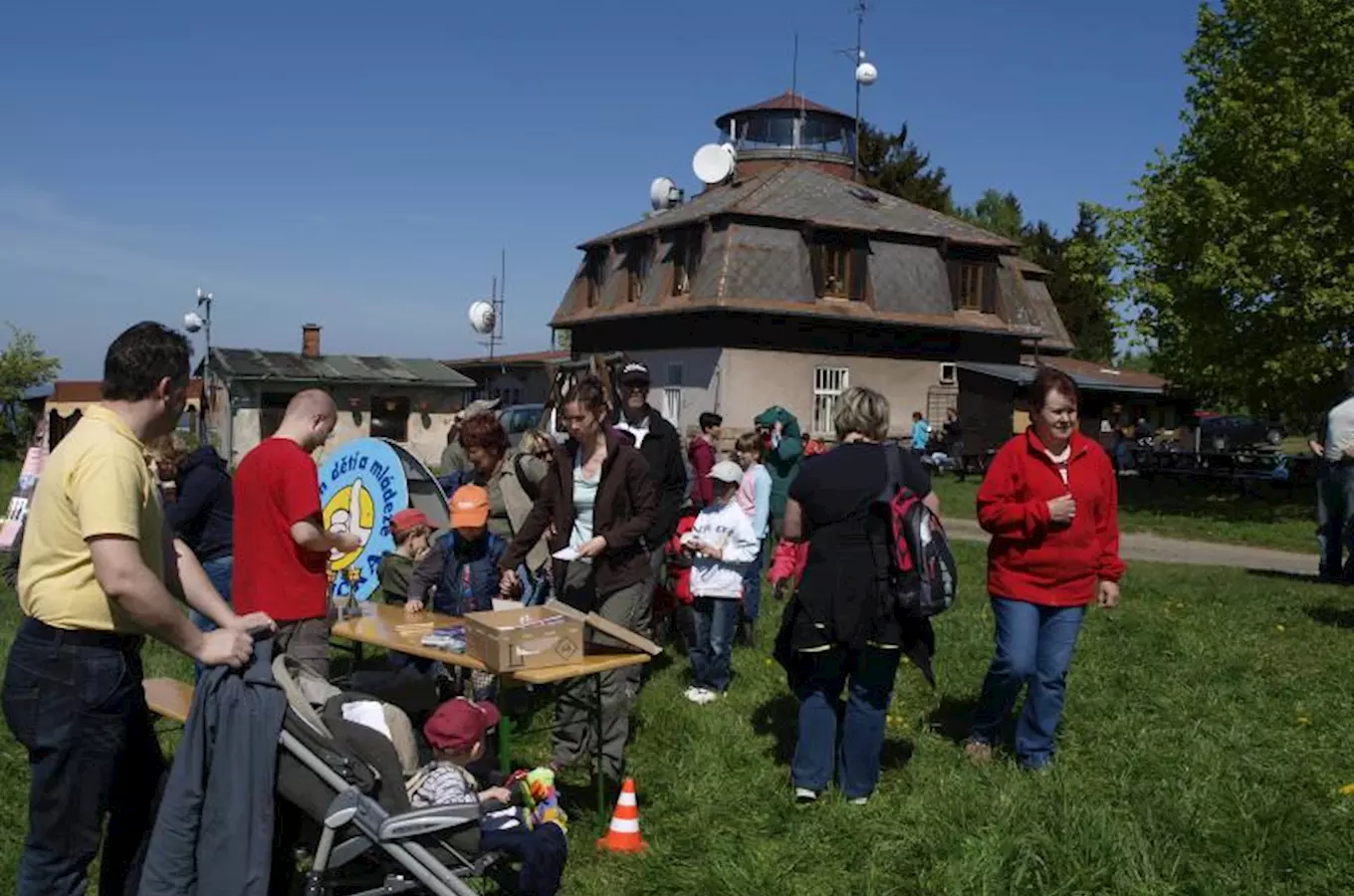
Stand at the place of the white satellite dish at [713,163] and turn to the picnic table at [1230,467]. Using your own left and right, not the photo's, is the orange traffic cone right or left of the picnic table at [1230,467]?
right

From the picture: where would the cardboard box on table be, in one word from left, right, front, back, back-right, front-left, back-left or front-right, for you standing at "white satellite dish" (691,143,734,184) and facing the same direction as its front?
front-left

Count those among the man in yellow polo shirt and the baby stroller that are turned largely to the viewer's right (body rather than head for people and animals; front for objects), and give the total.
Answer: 2

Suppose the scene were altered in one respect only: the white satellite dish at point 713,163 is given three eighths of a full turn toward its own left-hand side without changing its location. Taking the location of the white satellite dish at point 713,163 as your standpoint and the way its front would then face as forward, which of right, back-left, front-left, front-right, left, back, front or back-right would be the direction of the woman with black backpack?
right

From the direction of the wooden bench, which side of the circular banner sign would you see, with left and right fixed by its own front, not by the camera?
front

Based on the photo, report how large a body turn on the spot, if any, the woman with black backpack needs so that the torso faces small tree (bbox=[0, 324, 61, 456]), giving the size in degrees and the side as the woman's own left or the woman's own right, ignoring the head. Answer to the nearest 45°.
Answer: approximately 45° to the woman's own left

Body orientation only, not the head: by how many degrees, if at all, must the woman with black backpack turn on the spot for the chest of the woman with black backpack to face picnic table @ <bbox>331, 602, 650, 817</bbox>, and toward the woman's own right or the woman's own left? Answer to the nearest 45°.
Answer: approximately 90° to the woman's own left

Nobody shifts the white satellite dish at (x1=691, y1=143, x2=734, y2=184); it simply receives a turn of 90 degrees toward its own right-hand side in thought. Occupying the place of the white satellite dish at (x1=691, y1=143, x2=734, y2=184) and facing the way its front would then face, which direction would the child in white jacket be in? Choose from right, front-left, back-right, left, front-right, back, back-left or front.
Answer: back-left

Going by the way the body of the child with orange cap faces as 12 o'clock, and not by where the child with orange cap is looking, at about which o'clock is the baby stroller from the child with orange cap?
The baby stroller is roughly at 12 o'clock from the child with orange cap.

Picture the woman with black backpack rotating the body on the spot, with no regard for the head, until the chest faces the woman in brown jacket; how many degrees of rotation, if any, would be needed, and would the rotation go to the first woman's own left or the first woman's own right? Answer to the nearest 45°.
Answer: approximately 45° to the first woman's own left

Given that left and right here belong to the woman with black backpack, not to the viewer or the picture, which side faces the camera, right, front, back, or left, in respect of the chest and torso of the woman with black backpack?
back

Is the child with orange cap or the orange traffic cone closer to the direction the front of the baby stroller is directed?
the orange traffic cone

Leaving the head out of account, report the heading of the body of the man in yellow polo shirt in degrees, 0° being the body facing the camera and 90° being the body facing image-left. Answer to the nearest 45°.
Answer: approximately 270°
